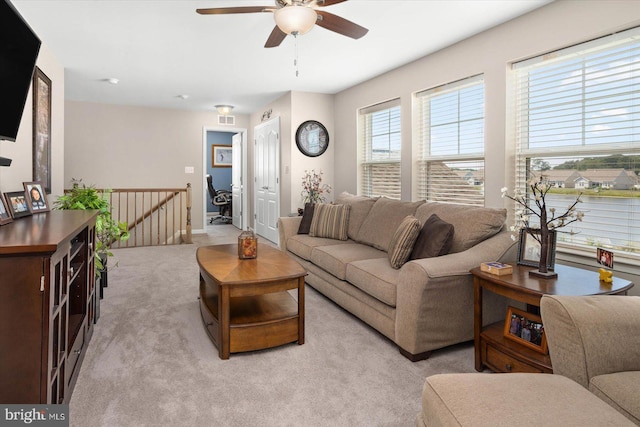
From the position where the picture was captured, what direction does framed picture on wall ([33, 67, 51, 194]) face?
facing to the right of the viewer

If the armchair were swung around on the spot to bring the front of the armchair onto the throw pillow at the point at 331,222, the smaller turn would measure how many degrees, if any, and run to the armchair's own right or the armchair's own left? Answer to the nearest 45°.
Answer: approximately 90° to the armchair's own right

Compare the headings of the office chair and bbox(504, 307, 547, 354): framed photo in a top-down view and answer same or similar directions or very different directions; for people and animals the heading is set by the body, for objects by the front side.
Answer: very different directions

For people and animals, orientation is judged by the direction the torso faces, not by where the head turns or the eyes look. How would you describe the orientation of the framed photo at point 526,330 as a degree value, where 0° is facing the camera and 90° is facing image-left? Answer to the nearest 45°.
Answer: approximately 45°

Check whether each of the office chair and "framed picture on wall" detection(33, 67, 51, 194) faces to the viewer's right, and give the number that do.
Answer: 2

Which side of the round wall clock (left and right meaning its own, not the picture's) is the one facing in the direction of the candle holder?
front

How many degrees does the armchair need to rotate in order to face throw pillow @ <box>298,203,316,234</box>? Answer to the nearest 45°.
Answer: approximately 90° to its right

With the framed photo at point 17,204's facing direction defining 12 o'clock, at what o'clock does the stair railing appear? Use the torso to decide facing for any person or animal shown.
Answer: The stair railing is roughly at 8 o'clock from the framed photo.

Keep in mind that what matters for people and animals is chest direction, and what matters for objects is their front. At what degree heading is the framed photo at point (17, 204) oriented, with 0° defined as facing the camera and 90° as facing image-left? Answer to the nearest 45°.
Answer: approximately 315°

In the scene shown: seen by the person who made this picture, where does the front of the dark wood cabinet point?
facing to the right of the viewer

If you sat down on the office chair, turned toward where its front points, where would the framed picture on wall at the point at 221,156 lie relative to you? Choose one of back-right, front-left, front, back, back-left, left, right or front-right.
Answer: left

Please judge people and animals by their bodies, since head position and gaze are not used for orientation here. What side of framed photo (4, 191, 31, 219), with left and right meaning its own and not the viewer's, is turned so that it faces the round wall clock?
left

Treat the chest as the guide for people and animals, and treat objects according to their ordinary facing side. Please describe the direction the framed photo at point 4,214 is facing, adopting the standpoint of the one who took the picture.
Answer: facing the viewer and to the right of the viewer
